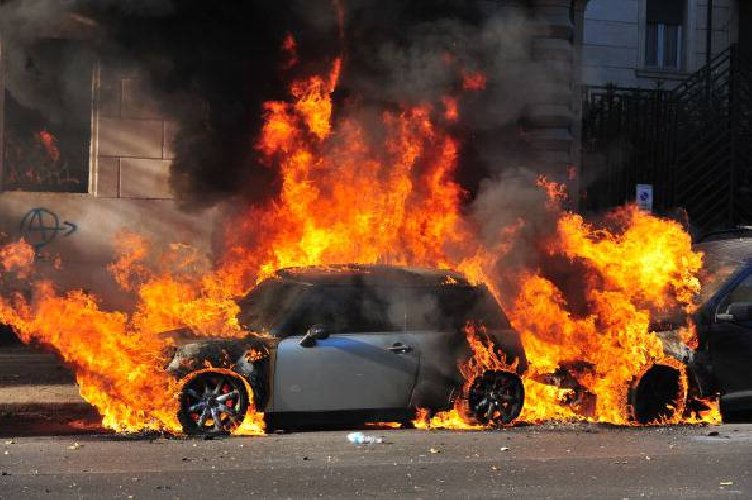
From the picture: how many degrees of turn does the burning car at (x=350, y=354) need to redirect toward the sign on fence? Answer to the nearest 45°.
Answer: approximately 135° to its right

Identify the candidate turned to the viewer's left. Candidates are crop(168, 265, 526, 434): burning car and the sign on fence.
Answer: the burning car

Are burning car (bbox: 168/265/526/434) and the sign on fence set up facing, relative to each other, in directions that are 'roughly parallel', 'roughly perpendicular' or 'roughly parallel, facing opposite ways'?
roughly perpendicular

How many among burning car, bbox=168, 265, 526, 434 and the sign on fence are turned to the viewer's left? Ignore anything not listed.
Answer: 1

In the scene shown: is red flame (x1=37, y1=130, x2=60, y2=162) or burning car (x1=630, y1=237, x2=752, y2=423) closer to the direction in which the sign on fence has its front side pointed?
the burning car

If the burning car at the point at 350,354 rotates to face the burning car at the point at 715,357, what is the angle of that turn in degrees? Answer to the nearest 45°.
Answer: approximately 180°

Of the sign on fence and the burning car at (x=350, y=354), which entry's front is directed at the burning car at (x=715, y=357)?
the sign on fence

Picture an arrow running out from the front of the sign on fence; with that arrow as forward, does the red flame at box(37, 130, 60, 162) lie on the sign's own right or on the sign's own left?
on the sign's own right

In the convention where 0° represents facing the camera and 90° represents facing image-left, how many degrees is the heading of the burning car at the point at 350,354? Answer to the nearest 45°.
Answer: approximately 90°

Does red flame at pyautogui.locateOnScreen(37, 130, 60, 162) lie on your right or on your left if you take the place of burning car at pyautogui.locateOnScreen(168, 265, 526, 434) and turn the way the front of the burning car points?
on your right

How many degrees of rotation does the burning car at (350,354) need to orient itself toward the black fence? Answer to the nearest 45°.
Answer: approximately 135° to its right
